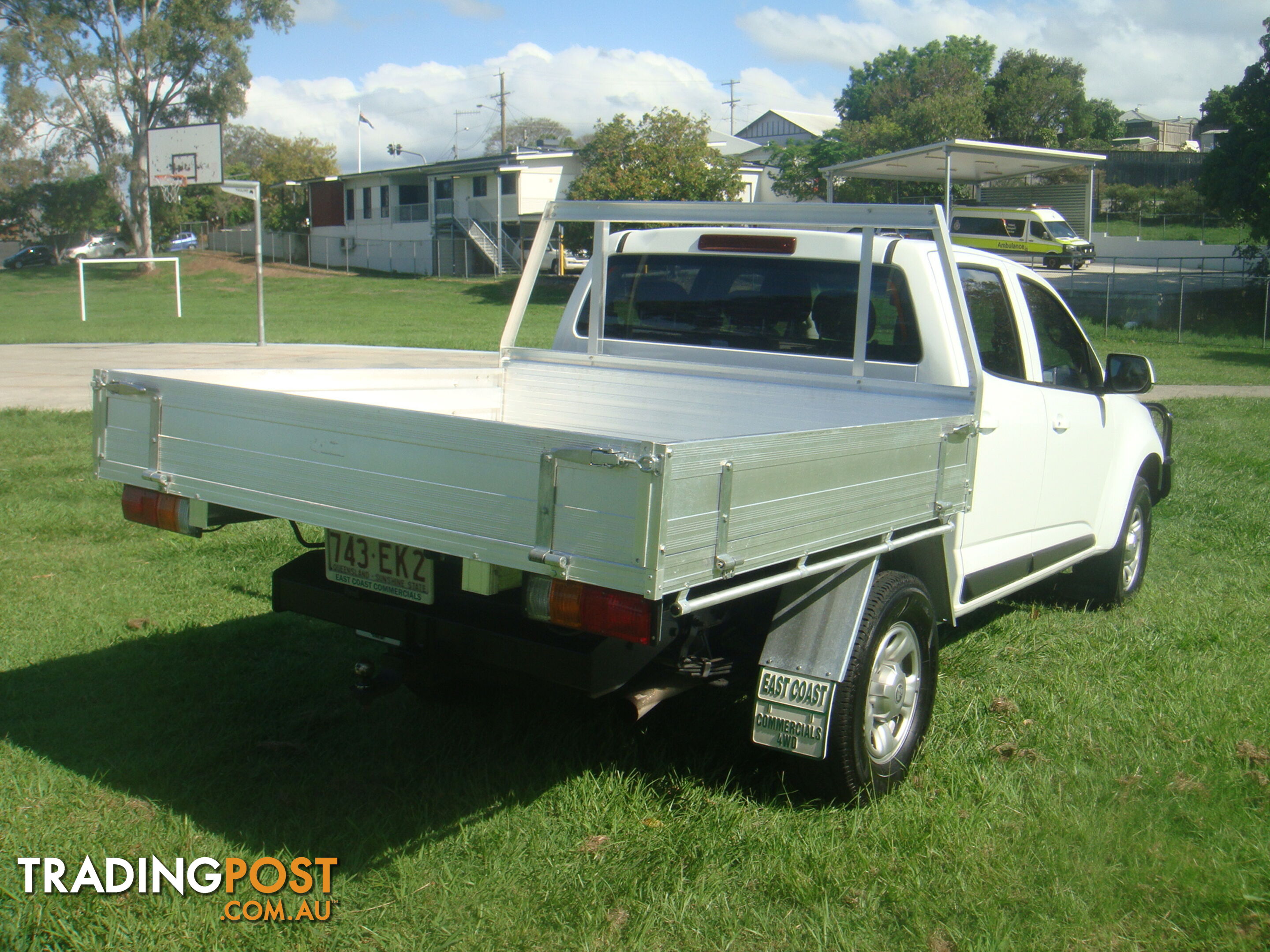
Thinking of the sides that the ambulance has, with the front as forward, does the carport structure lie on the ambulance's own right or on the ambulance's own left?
on the ambulance's own left

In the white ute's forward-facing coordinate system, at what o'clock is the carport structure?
The carport structure is roughly at 11 o'clock from the white ute.

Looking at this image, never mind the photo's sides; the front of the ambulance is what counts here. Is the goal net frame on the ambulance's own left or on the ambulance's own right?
on the ambulance's own right

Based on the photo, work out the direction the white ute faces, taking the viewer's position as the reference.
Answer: facing away from the viewer and to the right of the viewer

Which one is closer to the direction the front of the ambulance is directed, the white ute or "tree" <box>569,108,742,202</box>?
the white ute

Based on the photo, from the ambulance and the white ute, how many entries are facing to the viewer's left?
0

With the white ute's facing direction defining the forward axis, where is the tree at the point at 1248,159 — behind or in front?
in front

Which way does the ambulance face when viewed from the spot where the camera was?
facing the viewer and to the right of the viewer

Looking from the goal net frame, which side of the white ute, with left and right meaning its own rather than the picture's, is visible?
left

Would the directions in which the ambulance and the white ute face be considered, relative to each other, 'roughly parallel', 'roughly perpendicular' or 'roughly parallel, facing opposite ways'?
roughly perpendicular
